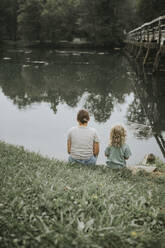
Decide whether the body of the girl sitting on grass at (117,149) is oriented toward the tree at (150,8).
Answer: yes

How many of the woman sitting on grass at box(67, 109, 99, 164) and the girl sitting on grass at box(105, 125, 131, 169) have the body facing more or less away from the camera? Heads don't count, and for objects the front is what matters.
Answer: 2

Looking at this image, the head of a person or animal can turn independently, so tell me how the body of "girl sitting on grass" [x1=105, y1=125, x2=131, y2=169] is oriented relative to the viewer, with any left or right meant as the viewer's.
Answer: facing away from the viewer

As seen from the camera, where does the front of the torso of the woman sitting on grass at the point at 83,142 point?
away from the camera
